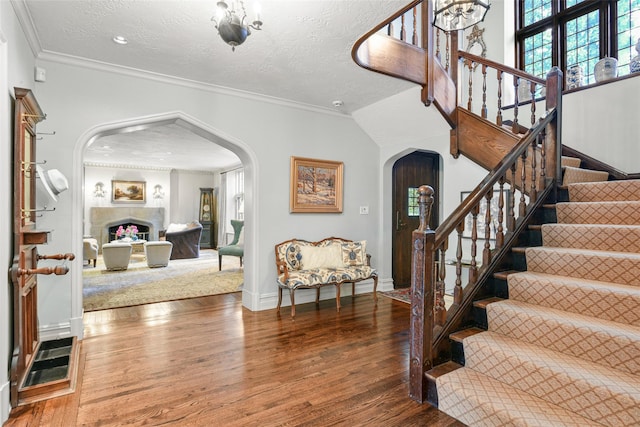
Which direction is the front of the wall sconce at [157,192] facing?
toward the camera

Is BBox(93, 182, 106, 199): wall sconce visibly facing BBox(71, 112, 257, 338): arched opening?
yes

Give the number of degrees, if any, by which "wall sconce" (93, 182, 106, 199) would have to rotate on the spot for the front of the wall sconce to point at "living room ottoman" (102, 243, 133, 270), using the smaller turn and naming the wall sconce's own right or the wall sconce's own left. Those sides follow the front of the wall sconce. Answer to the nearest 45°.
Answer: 0° — it already faces it

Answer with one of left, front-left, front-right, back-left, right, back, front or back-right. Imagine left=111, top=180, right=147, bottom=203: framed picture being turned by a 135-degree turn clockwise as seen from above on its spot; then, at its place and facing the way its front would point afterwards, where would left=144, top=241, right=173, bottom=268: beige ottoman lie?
back-left

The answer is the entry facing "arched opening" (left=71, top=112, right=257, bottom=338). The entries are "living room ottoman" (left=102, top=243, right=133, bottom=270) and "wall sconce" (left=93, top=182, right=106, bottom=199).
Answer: the wall sconce

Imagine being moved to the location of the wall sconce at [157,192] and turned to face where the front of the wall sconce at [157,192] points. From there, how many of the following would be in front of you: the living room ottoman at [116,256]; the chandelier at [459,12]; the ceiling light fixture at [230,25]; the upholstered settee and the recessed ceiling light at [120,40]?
5

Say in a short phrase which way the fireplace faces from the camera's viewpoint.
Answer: facing the viewer

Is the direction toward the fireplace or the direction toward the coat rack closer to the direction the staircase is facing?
the coat rack

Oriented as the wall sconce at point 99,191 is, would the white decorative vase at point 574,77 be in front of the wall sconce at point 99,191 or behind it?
in front

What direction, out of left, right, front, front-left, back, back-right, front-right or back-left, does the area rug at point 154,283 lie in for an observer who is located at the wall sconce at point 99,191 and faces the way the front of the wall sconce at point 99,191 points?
front

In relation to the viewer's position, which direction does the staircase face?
facing the viewer and to the left of the viewer
